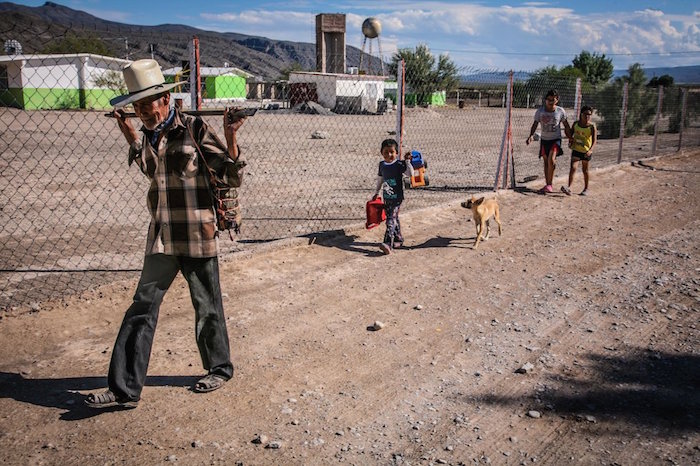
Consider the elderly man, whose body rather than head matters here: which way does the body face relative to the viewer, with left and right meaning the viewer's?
facing the viewer and to the left of the viewer

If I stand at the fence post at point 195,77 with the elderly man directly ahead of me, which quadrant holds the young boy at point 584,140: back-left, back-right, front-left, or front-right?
back-left

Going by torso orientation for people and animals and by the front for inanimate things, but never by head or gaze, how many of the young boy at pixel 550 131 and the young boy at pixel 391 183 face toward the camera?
2

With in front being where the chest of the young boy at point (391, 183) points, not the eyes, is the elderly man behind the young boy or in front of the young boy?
in front

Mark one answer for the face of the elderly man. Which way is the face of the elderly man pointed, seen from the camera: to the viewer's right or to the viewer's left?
to the viewer's left

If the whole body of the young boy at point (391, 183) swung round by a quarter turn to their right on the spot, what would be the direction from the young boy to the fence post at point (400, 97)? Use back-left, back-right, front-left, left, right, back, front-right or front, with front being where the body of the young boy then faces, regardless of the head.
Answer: right

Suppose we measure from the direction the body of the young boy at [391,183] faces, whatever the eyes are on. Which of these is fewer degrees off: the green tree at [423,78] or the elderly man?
the elderly man

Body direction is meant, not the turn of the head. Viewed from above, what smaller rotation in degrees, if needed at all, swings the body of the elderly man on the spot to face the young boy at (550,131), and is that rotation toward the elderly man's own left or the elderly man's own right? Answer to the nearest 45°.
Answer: approximately 180°

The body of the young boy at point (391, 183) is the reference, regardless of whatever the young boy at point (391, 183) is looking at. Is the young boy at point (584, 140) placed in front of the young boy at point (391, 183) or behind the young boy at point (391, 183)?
behind

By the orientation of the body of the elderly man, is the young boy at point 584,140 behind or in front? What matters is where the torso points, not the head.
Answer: behind

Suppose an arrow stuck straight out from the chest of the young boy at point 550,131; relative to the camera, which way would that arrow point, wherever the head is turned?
toward the camera

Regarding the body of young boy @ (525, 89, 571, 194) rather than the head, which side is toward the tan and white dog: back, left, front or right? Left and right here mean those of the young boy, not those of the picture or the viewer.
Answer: front

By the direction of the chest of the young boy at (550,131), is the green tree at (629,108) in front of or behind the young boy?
behind
